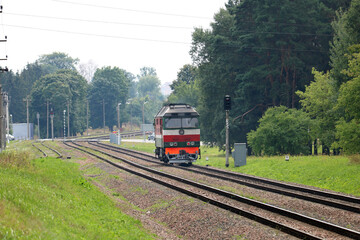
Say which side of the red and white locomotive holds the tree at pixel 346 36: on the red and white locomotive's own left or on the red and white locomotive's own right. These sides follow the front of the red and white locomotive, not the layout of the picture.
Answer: on the red and white locomotive's own left

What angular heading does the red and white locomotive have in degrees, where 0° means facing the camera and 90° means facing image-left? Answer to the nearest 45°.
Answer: approximately 0°

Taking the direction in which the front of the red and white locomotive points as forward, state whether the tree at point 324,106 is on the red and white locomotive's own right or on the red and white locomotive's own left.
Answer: on the red and white locomotive's own left

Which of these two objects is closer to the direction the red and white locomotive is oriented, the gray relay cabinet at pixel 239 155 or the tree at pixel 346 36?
the gray relay cabinet

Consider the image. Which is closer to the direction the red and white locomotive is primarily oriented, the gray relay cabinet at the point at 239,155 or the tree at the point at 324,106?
the gray relay cabinet

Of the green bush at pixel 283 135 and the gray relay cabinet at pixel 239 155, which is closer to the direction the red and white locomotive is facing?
the gray relay cabinet

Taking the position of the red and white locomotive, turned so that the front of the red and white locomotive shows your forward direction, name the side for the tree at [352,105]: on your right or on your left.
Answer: on your left

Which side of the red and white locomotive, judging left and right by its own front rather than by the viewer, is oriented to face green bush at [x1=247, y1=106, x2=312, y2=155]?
left
